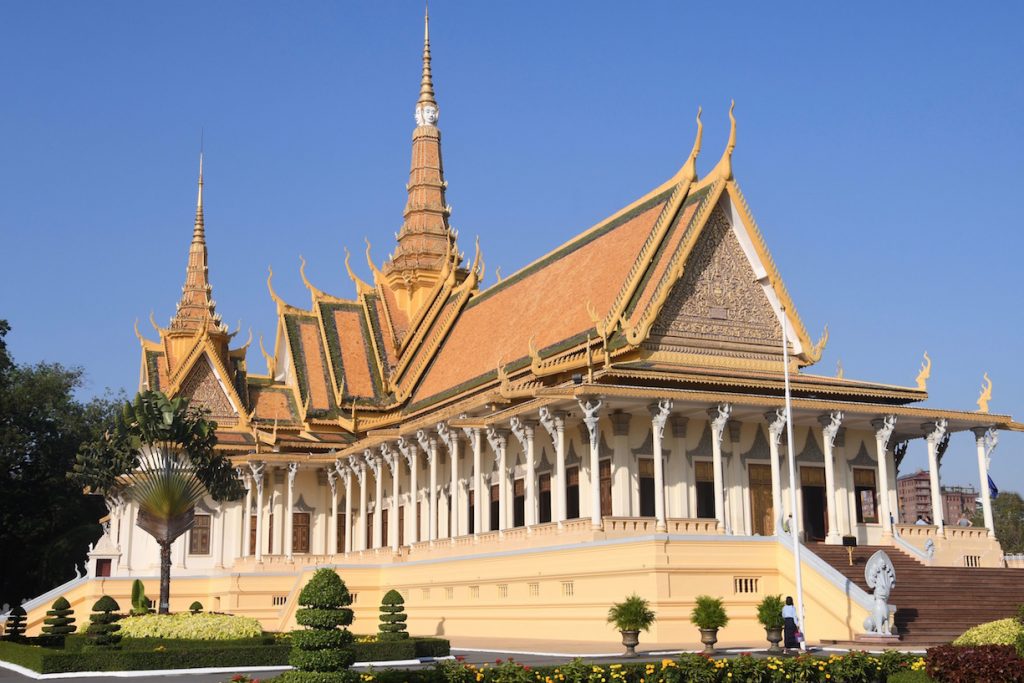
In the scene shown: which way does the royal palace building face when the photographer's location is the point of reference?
facing the viewer and to the right of the viewer

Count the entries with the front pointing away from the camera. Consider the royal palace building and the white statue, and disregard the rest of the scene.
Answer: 0

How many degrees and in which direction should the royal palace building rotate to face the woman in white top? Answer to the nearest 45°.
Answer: approximately 45° to its right

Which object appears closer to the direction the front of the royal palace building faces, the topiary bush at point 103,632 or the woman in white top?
the woman in white top

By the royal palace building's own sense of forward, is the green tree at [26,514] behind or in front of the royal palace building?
behind

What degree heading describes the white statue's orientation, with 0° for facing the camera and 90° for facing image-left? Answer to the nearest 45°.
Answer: approximately 315°

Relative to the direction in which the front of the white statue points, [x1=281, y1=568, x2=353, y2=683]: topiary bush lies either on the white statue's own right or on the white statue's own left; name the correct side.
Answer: on the white statue's own right

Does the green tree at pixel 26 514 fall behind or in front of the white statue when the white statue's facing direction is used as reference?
behind

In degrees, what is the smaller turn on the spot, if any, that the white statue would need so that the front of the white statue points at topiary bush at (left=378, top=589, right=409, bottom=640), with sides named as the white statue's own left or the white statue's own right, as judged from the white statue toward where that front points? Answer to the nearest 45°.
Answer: approximately 135° to the white statue's own right

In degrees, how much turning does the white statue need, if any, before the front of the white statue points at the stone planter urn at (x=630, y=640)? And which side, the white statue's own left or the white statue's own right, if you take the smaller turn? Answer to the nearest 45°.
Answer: approximately 90° to the white statue's own right

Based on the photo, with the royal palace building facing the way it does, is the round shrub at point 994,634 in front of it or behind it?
in front

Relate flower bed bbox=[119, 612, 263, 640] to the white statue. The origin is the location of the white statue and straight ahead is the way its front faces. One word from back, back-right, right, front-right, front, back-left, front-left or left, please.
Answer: back-right

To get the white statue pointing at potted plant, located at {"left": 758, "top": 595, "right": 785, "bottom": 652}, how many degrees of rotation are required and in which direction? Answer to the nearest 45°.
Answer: approximately 90° to its right
